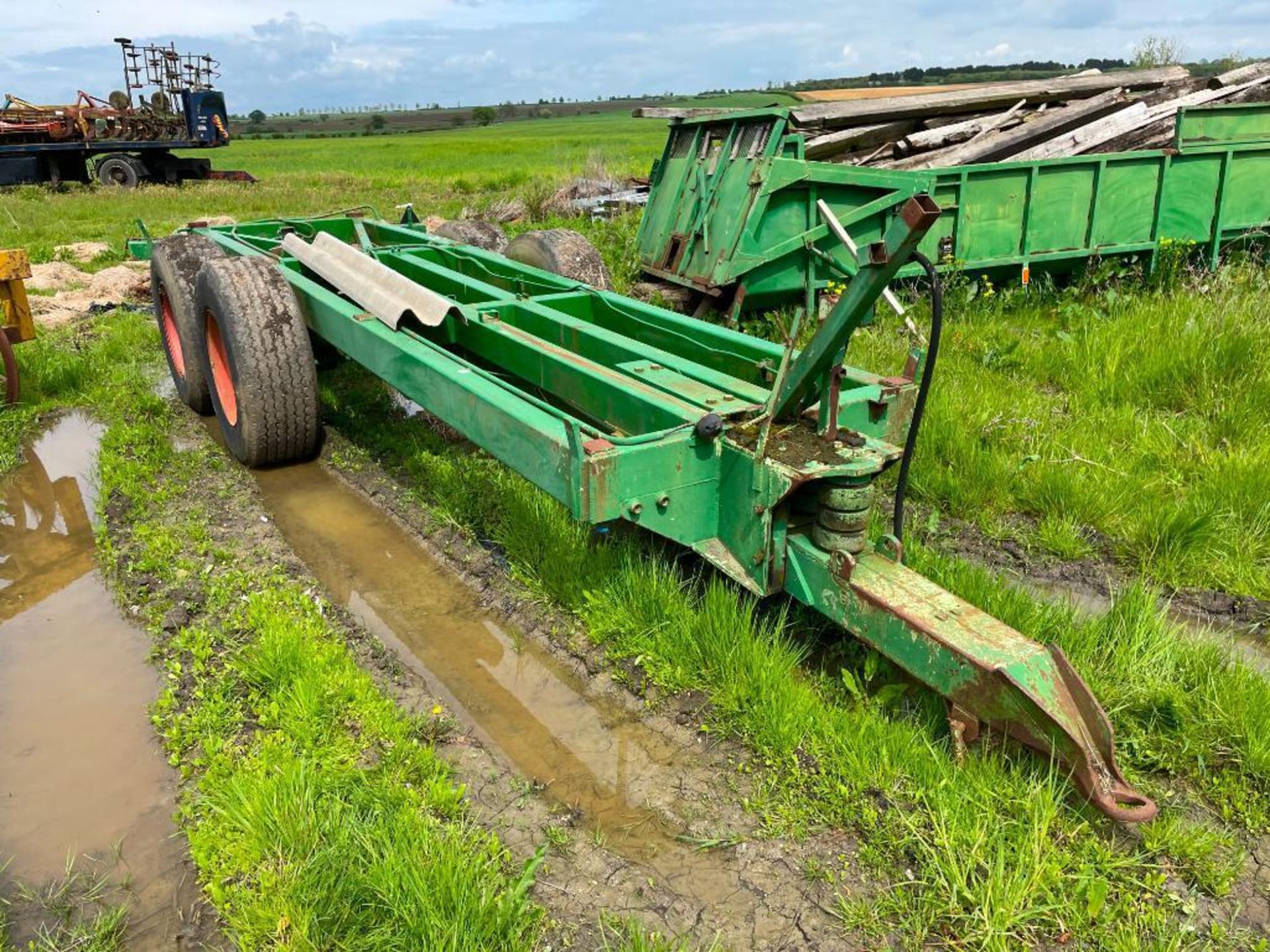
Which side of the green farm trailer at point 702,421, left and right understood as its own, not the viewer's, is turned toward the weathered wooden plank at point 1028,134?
left

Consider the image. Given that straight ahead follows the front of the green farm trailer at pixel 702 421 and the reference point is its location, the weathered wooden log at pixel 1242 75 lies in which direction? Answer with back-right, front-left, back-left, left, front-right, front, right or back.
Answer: left

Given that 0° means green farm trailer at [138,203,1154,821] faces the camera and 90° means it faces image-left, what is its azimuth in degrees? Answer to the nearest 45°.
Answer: approximately 315°
